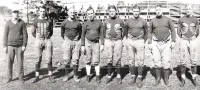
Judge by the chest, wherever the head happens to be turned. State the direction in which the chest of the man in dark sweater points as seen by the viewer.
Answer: toward the camera
